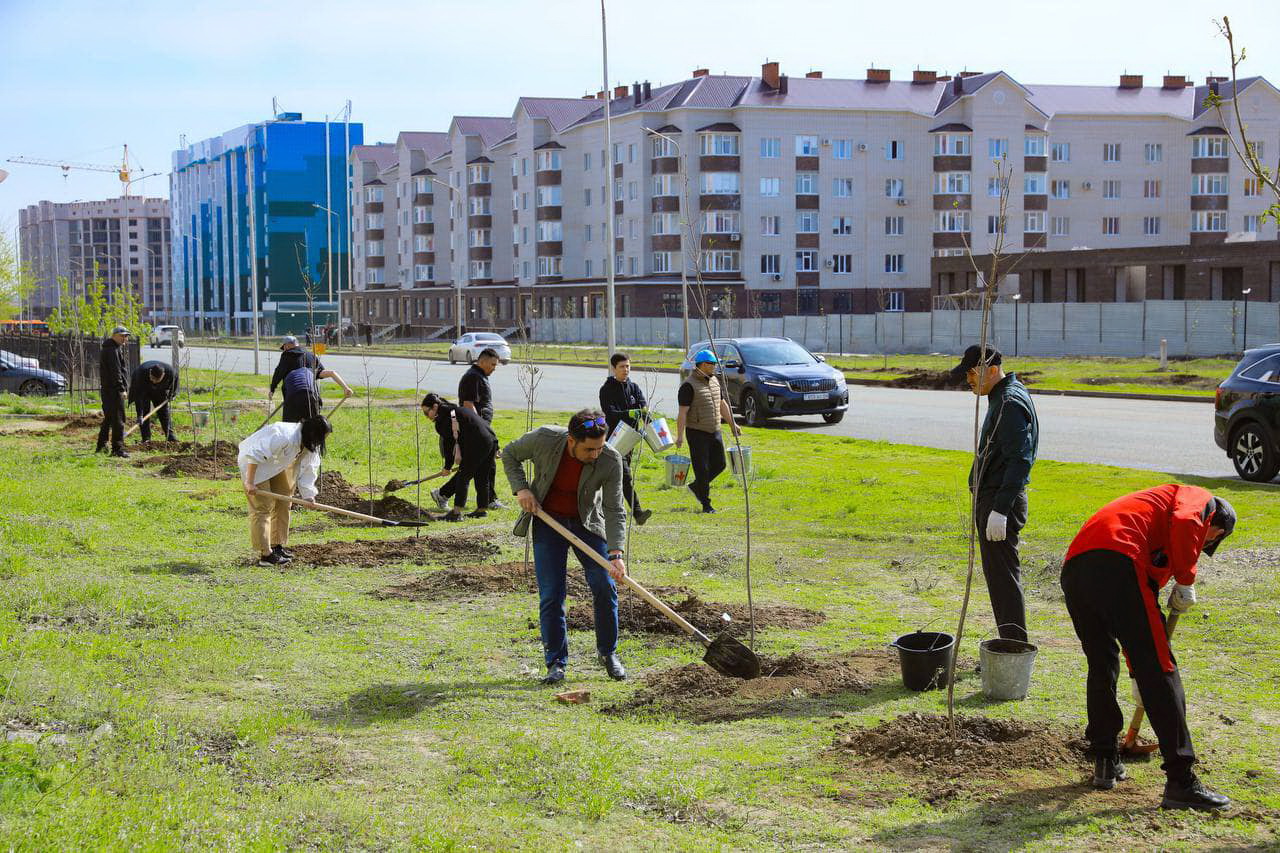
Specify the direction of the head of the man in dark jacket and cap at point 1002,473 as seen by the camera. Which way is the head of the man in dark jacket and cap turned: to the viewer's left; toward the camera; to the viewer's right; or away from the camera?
to the viewer's left

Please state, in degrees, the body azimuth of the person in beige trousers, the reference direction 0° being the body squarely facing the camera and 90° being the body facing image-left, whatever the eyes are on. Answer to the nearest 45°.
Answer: approximately 270°

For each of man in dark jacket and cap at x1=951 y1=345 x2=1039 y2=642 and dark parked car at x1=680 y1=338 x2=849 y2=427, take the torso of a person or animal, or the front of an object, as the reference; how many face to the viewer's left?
1

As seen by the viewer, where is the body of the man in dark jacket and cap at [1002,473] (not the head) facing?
to the viewer's left

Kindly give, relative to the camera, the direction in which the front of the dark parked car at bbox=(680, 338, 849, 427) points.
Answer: facing the viewer and to the right of the viewer

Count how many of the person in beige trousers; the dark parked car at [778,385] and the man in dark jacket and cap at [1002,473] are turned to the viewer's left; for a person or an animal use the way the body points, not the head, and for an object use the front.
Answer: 1

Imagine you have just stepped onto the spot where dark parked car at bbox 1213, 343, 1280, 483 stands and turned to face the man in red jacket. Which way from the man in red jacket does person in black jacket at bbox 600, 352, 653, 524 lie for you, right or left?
right

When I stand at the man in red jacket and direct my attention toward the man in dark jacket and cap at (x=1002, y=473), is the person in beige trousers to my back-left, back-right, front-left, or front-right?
front-left

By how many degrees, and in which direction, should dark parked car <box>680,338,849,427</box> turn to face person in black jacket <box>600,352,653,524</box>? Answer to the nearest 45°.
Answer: approximately 45° to its right

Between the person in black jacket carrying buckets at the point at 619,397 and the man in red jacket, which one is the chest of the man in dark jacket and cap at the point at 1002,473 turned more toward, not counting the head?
the person in black jacket carrying buckets

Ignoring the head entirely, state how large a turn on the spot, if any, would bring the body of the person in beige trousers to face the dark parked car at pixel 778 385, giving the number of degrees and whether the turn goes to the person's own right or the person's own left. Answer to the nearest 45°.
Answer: approximately 45° to the person's own left

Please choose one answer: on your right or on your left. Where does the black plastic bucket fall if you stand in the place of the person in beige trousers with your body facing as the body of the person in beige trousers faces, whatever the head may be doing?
on your right
